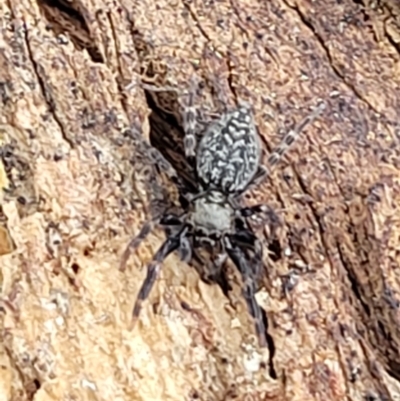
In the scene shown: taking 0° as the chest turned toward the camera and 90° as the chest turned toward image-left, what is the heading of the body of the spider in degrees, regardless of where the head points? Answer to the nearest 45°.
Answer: approximately 0°
